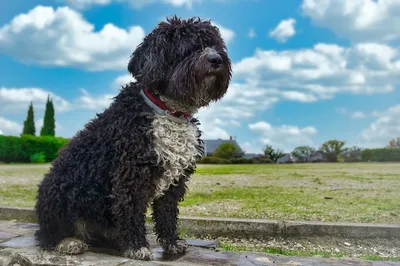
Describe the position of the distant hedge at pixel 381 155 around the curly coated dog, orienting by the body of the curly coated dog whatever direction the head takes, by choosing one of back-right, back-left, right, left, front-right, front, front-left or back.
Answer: left

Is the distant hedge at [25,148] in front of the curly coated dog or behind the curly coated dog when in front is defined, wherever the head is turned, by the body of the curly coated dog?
behind

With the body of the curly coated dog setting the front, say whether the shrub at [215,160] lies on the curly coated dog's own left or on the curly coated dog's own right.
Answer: on the curly coated dog's own left

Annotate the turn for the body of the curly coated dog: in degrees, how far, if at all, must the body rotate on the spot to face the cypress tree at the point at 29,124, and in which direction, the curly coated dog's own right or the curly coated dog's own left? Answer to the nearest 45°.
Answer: approximately 135° to the curly coated dog's own left

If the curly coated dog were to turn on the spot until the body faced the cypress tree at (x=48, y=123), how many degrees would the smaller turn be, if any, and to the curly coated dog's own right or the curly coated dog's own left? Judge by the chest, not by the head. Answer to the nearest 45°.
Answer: approximately 135° to the curly coated dog's own left

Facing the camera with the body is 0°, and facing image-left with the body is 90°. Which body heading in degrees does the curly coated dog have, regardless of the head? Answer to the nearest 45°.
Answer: approximately 315°

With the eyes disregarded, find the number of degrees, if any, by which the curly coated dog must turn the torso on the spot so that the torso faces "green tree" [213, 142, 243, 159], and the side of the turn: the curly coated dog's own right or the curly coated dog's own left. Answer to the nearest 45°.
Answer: approximately 135° to the curly coated dog's own left

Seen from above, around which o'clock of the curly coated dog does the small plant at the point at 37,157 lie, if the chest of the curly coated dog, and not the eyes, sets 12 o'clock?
The small plant is roughly at 7 o'clock from the curly coated dog.

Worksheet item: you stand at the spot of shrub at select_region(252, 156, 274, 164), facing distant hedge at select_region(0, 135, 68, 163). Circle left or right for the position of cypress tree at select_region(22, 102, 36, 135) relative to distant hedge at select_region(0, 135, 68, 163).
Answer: right
